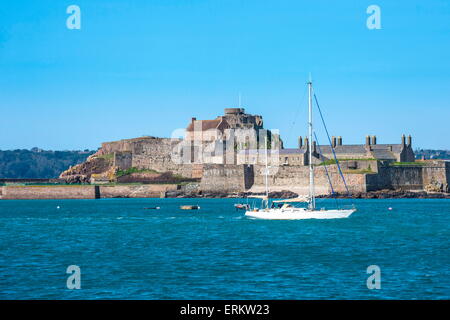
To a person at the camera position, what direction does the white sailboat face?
facing to the right of the viewer
